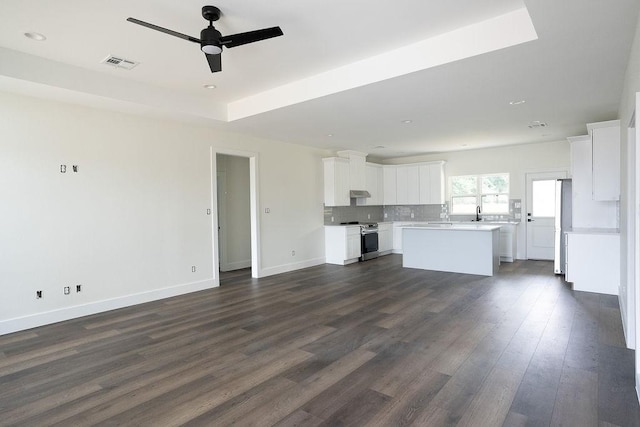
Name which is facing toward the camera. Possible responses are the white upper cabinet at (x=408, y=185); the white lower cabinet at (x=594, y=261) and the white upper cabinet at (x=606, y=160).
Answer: the white upper cabinet at (x=408, y=185)

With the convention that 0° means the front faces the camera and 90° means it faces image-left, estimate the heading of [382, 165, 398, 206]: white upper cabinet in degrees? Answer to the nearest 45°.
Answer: approximately 0°

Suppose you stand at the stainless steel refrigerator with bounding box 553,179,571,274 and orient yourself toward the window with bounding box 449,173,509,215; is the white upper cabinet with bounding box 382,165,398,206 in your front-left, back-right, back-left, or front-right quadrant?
front-left

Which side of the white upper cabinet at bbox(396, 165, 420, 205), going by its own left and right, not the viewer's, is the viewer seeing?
front

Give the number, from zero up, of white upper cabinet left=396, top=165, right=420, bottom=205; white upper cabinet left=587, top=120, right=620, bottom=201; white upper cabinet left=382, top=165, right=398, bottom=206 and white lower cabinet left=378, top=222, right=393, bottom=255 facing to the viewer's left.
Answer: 1

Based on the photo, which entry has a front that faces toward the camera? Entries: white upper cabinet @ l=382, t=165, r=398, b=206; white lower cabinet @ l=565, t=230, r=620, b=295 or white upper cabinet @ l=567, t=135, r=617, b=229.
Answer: white upper cabinet @ l=382, t=165, r=398, b=206

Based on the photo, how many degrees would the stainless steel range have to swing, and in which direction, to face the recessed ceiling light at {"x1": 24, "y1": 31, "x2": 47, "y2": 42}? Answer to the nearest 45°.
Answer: approximately 90° to its right

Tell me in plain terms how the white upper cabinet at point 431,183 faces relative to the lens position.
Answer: facing the viewer

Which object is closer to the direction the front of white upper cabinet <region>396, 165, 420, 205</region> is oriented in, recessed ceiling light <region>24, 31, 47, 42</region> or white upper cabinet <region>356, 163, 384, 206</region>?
the recessed ceiling light

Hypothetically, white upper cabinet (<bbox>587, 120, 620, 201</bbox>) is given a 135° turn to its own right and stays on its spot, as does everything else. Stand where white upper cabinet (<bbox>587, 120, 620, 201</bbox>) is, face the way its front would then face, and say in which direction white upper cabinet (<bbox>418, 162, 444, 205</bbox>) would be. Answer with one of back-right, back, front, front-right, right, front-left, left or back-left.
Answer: left

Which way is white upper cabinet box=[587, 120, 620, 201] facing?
to the viewer's left

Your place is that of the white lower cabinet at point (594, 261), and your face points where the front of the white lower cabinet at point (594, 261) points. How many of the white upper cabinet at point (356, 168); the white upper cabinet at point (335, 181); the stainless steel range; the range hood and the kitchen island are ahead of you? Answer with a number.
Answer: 5

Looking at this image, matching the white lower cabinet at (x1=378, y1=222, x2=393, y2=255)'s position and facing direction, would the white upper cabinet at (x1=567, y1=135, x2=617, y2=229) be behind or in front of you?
in front

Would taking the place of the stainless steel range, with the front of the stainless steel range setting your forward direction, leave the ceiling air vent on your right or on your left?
on your right

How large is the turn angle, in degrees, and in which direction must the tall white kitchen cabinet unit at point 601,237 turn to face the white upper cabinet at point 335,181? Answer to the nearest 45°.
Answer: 0° — it already faces it

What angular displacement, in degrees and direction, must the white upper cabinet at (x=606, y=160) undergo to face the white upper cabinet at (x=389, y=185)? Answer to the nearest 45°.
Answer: approximately 45° to its right

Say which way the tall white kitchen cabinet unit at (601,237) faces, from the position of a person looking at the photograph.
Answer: facing to the left of the viewer

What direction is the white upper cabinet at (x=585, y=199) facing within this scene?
to the viewer's left

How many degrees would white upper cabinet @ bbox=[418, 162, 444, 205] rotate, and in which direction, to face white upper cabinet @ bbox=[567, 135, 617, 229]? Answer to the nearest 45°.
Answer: approximately 45° to its left
